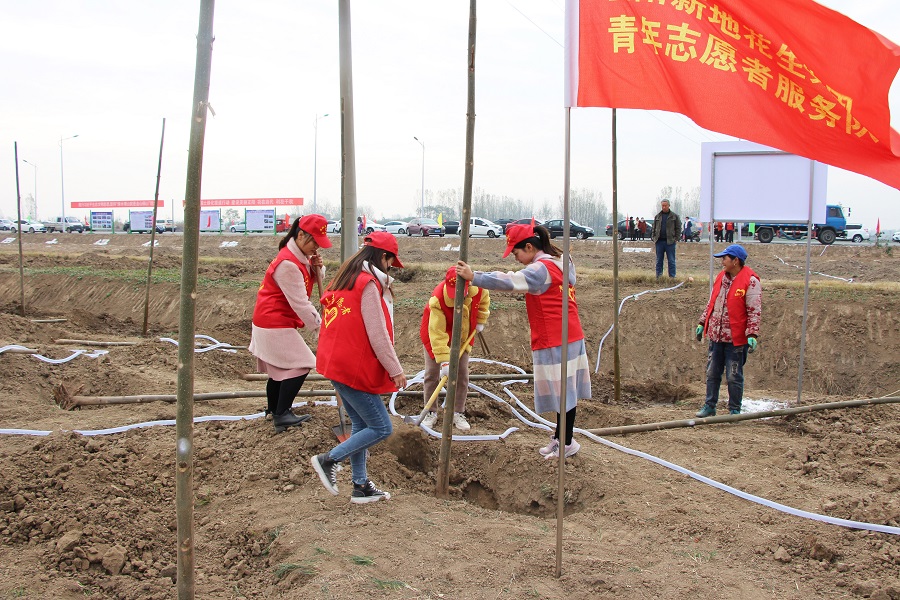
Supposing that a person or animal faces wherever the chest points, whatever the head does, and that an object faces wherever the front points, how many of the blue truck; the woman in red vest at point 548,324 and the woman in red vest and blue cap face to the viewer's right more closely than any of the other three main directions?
1

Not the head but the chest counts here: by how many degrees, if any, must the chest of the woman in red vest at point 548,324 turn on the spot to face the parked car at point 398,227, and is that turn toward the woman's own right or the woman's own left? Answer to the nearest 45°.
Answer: approximately 90° to the woman's own right

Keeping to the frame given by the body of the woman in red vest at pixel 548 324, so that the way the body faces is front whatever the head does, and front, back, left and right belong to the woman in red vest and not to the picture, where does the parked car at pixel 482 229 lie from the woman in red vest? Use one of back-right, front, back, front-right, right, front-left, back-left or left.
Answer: right

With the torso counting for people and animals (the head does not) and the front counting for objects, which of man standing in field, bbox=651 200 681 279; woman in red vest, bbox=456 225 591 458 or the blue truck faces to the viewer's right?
the blue truck

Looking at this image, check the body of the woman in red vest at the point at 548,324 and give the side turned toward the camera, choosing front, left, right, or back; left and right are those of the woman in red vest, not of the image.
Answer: left

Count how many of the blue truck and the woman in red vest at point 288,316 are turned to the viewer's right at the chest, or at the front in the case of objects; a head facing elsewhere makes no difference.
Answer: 2

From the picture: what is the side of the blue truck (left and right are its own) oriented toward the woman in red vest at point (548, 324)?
right

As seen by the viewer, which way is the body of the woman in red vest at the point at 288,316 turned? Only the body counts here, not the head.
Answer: to the viewer's right

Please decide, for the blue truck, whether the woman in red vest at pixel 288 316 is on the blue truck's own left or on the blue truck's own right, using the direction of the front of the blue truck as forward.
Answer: on the blue truck's own right

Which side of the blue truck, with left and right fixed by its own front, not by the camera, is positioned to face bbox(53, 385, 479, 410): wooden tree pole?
right

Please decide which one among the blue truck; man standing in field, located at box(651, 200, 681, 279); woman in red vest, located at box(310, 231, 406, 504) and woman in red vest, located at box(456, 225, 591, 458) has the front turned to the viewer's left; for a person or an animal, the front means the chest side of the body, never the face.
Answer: woman in red vest, located at box(456, 225, 591, 458)

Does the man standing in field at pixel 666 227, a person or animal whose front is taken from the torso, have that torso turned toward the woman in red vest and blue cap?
yes

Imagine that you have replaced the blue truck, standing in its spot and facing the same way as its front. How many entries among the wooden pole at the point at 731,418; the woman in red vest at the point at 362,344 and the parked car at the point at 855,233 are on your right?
2

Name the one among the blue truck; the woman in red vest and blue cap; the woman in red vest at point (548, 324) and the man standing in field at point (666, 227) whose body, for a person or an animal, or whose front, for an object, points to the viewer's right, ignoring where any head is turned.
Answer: the blue truck

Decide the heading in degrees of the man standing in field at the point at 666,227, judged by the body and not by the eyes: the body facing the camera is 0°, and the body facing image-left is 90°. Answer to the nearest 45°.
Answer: approximately 0°

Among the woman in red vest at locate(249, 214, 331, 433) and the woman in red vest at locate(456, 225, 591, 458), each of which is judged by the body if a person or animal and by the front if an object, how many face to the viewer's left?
1
